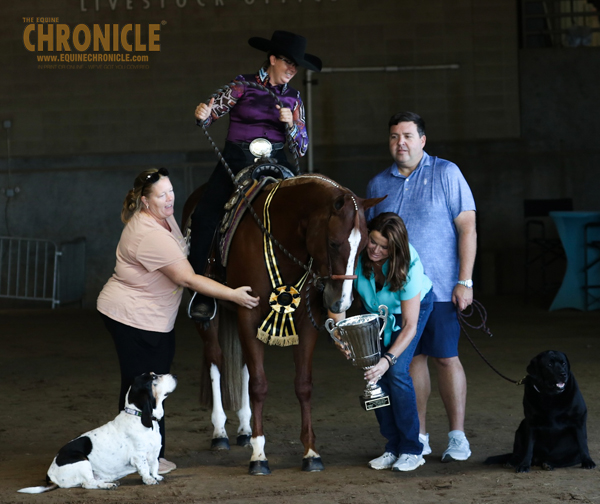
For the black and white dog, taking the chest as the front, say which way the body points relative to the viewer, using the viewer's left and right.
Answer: facing to the right of the viewer

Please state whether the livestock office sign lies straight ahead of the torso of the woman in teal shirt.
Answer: no

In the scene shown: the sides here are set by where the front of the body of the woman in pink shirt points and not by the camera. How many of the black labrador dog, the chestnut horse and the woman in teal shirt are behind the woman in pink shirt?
0

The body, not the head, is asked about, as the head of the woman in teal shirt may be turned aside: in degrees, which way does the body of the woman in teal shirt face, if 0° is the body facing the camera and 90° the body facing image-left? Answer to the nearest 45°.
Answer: approximately 45°

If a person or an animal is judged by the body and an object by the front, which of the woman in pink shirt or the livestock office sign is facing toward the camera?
the livestock office sign

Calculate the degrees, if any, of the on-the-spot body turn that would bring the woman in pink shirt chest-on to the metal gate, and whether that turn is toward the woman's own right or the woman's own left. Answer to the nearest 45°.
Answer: approximately 90° to the woman's own left

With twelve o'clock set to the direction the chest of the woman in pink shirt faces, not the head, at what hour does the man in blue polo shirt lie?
The man in blue polo shirt is roughly at 12 o'clock from the woman in pink shirt.

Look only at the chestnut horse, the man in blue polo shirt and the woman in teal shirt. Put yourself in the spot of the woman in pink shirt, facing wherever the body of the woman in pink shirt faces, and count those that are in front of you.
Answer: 3

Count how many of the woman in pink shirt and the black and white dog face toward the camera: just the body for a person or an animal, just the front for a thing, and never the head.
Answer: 0

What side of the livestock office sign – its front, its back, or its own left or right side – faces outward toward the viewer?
front

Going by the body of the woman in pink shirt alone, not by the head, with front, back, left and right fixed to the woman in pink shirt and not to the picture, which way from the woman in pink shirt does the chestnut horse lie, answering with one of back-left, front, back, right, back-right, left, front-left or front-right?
front

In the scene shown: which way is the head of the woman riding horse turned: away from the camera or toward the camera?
toward the camera

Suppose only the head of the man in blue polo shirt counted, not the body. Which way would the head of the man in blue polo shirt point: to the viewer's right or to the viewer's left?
to the viewer's left

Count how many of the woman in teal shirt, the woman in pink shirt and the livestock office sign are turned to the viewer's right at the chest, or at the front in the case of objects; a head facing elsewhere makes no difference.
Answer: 1

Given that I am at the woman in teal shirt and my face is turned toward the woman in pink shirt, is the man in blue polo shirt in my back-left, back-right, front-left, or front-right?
back-right

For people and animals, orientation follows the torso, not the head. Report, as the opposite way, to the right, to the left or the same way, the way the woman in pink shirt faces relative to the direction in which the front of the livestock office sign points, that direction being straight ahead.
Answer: to the left

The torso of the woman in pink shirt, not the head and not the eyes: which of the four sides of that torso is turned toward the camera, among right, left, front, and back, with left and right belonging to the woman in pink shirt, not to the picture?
right
